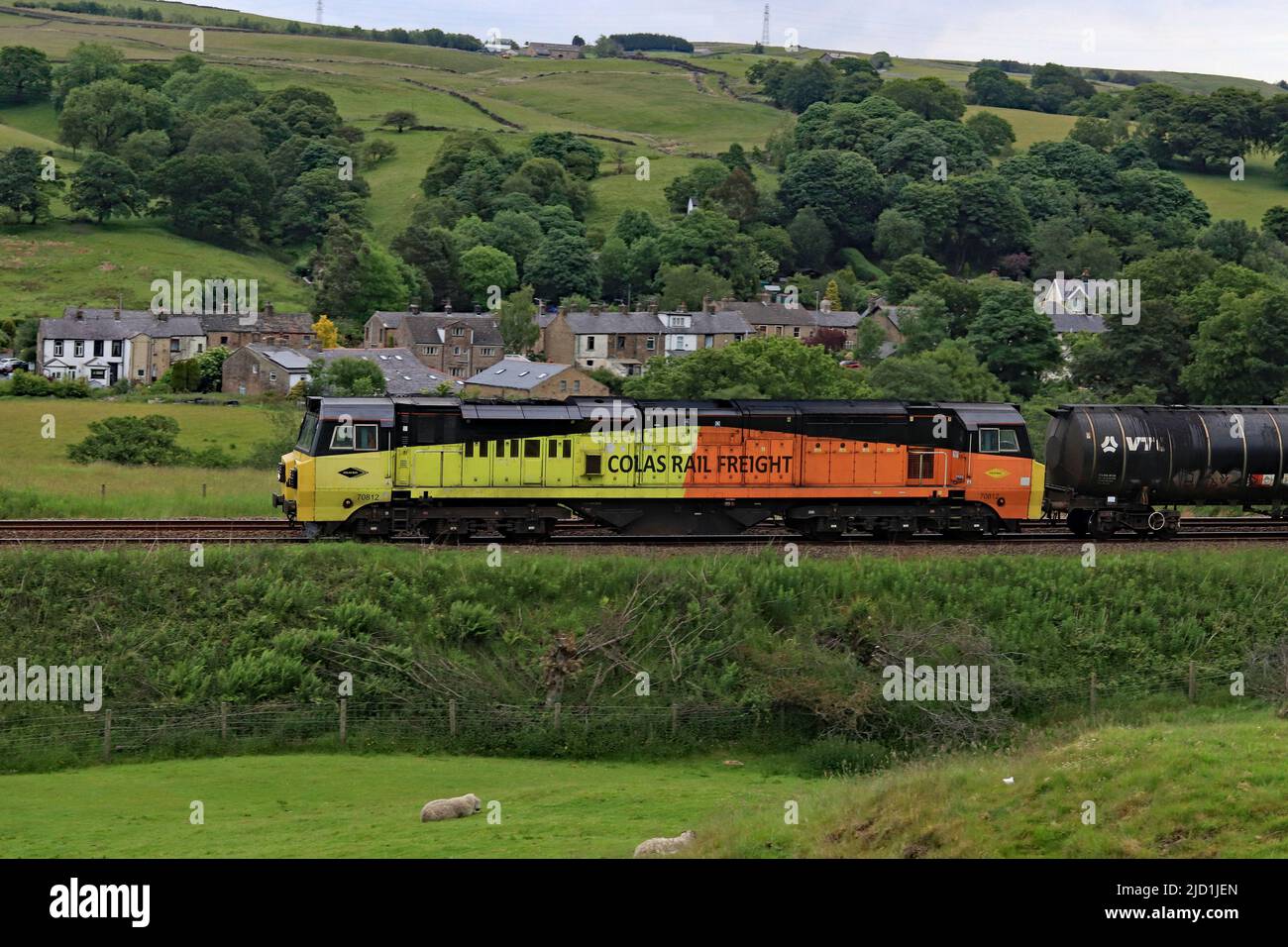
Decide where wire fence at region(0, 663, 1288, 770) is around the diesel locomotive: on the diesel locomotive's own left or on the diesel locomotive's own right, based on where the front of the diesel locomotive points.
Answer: on the diesel locomotive's own left

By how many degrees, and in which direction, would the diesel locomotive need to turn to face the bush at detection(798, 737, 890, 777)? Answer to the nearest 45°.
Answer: approximately 90° to its left

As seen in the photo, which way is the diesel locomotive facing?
to the viewer's left

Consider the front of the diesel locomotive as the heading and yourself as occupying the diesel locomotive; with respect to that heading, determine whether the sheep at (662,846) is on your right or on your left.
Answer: on your left

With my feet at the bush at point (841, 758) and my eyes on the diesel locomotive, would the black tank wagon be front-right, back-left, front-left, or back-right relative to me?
front-right

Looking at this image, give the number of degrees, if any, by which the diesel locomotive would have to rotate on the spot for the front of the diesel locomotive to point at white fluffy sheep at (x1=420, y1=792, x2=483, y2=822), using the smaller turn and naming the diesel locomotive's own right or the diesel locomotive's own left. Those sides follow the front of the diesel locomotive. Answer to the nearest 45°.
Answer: approximately 90° to the diesel locomotive's own left
